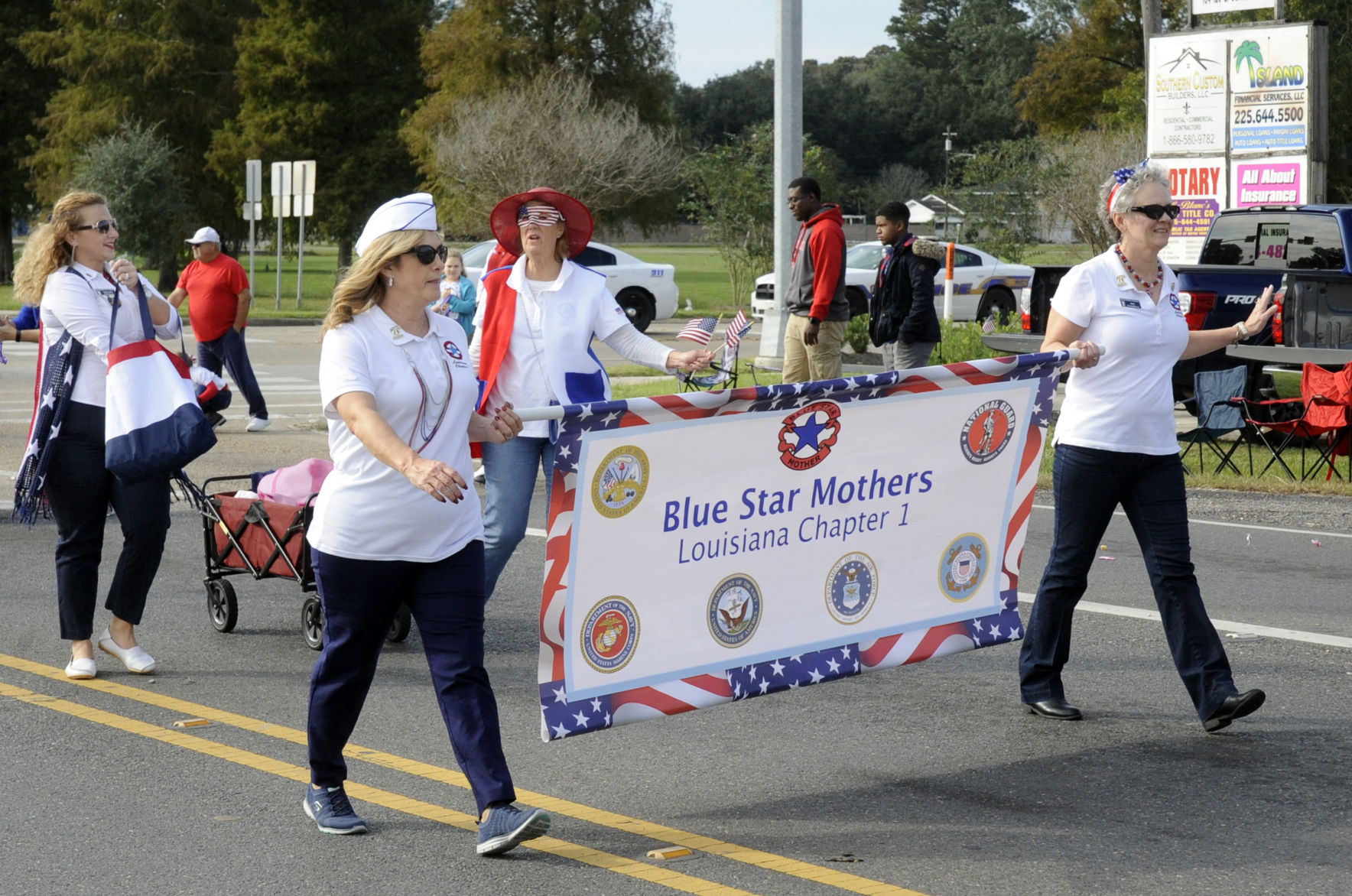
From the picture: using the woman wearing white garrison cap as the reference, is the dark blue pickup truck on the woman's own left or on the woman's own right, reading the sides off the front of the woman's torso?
on the woman's own left

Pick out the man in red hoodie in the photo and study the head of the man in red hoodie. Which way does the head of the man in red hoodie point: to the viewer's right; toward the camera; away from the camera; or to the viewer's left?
to the viewer's left

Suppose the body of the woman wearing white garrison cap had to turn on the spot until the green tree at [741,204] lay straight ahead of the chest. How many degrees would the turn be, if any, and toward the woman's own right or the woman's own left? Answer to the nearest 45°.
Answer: approximately 135° to the woman's own left

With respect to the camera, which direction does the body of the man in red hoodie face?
to the viewer's left

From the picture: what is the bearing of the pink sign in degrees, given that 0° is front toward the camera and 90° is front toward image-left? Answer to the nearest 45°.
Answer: approximately 0°
